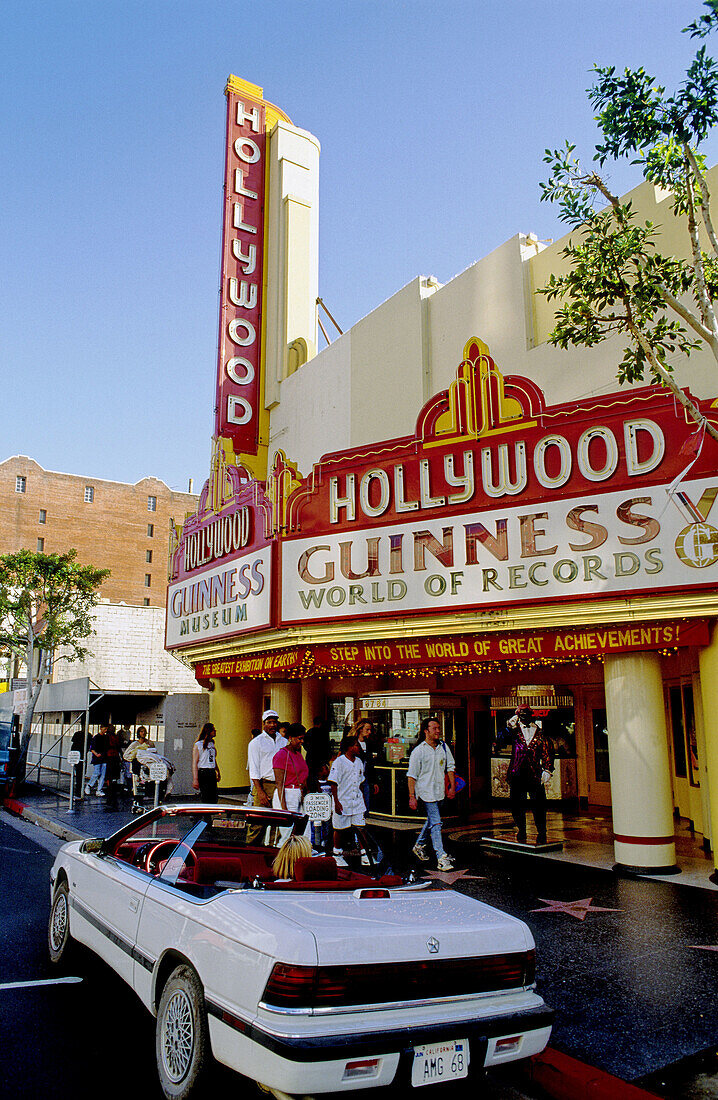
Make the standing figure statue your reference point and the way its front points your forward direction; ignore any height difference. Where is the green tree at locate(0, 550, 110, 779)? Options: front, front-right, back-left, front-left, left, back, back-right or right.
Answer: back-right

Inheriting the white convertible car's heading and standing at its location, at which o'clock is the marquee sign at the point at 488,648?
The marquee sign is roughly at 2 o'clock from the white convertible car.

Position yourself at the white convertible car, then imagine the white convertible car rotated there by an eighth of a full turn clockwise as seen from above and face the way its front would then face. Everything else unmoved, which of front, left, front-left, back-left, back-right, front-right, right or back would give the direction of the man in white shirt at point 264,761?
front

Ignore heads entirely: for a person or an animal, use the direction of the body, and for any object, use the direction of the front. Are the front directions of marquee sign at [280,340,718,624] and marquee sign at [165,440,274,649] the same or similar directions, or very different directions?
same or similar directions

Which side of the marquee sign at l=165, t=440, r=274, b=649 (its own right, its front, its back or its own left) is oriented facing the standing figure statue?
left

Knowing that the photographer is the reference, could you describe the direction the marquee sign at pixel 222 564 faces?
facing the viewer and to the left of the viewer

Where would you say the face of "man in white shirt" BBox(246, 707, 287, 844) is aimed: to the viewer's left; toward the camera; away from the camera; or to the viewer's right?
toward the camera

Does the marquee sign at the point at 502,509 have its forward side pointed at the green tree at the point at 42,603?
no

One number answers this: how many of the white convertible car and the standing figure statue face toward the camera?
1

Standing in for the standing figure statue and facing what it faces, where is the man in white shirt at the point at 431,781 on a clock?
The man in white shirt is roughly at 2 o'clock from the standing figure statue.

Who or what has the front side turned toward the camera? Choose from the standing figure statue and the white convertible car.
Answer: the standing figure statue

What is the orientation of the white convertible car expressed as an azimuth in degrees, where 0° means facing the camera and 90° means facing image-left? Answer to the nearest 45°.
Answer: approximately 135°

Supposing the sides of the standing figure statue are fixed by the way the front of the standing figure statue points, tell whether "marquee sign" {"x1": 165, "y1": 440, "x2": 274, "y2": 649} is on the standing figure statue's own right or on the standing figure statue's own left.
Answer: on the standing figure statue's own right

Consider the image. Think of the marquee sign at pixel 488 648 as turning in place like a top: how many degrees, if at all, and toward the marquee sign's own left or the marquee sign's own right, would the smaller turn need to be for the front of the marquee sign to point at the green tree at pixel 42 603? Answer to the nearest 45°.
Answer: approximately 90° to the marquee sign's own right

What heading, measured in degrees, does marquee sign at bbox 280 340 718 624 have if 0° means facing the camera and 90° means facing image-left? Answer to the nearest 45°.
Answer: approximately 45°

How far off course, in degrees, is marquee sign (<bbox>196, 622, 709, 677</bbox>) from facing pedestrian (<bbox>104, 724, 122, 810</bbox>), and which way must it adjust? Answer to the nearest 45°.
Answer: approximately 90° to its right

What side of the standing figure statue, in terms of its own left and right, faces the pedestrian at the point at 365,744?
right
